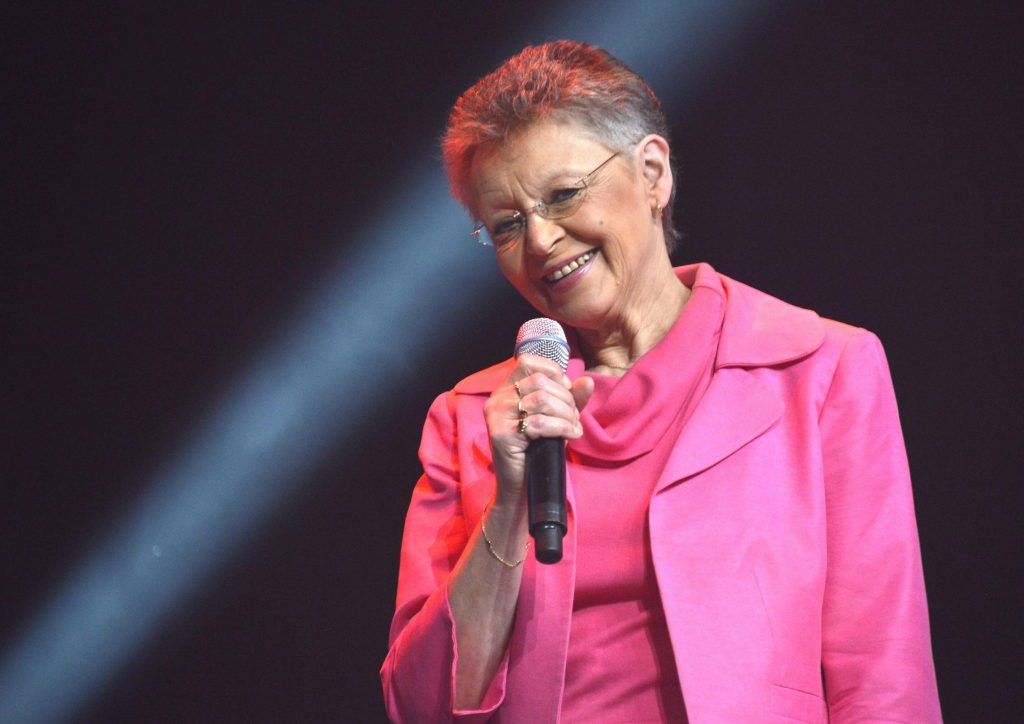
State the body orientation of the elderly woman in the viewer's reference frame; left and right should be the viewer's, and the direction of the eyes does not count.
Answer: facing the viewer and to the left of the viewer

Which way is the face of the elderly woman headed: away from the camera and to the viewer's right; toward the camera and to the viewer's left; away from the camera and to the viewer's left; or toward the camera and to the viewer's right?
toward the camera and to the viewer's left
